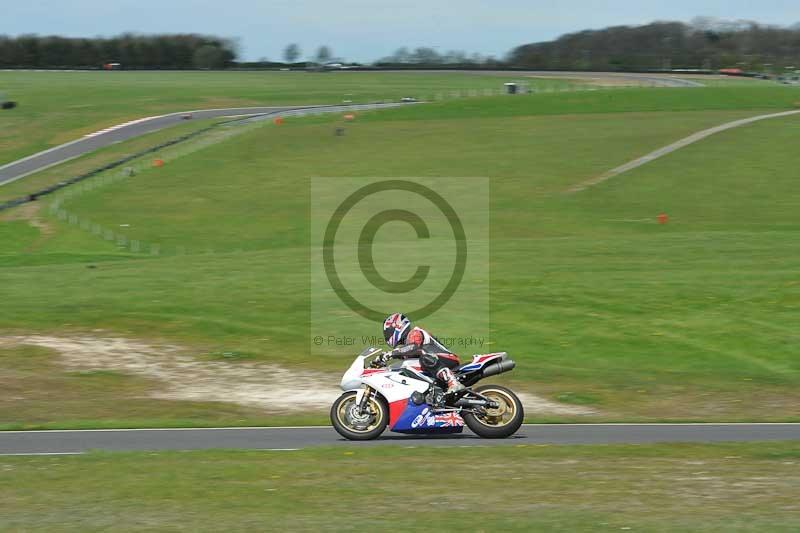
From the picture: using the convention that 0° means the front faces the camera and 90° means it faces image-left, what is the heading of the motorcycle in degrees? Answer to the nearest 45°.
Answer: approximately 90°

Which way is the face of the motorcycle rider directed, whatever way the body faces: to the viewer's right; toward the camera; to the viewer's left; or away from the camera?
to the viewer's left

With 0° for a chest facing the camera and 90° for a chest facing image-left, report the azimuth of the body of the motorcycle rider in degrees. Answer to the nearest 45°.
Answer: approximately 90°
